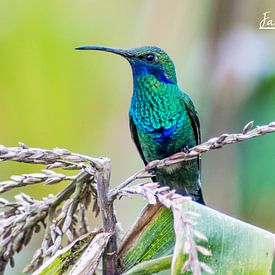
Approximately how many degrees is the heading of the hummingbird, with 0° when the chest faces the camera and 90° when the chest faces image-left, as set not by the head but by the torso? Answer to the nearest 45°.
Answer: approximately 45°

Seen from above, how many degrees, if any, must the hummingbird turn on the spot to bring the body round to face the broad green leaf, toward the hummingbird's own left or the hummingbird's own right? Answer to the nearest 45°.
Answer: approximately 45° to the hummingbird's own left
